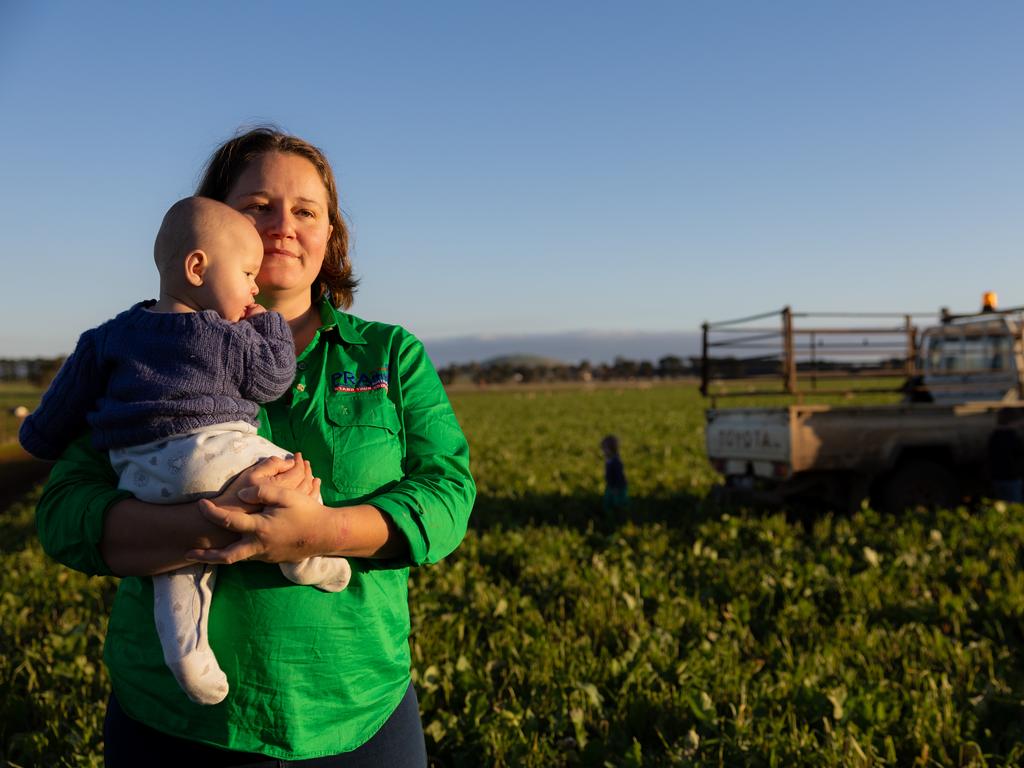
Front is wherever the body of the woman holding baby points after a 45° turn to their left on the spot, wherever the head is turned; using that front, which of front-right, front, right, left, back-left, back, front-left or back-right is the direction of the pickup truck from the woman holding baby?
left

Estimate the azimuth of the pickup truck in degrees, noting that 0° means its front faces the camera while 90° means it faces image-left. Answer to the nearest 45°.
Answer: approximately 225°

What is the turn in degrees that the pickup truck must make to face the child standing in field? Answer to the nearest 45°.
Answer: approximately 135° to its left

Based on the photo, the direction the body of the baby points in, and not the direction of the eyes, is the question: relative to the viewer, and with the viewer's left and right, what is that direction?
facing away from the viewer and to the right of the viewer

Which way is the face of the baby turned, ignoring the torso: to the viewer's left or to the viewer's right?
to the viewer's right
